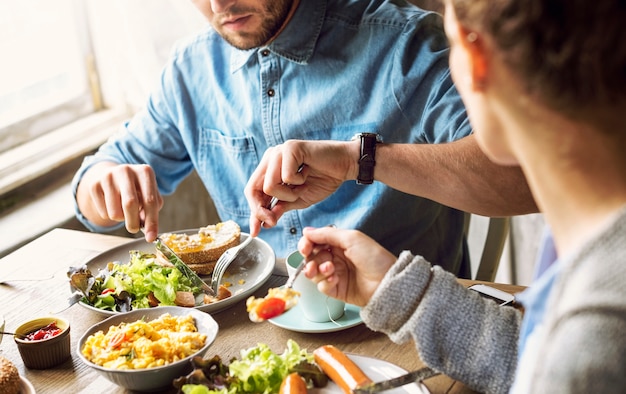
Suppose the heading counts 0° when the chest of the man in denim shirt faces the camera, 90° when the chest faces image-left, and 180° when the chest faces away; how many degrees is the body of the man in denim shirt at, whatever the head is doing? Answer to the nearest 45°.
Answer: approximately 45°

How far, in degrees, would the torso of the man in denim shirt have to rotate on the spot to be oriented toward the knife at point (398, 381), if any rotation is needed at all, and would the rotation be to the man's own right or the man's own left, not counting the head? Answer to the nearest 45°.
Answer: approximately 45° to the man's own left

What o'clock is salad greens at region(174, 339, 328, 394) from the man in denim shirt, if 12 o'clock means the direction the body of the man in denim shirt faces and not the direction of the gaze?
The salad greens is roughly at 11 o'clock from the man in denim shirt.

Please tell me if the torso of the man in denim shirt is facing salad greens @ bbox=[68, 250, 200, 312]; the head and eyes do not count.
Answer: yes

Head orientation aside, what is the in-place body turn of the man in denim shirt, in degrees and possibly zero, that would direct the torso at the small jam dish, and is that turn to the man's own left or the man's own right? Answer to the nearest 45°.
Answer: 0° — they already face it
